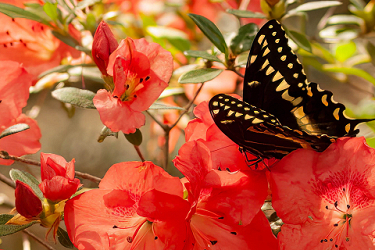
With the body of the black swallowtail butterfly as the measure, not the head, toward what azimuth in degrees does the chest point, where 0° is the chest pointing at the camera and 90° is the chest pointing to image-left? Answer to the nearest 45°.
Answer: approximately 45°

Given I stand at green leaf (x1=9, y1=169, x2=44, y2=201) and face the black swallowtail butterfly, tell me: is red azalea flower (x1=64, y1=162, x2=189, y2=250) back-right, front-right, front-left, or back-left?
front-right
